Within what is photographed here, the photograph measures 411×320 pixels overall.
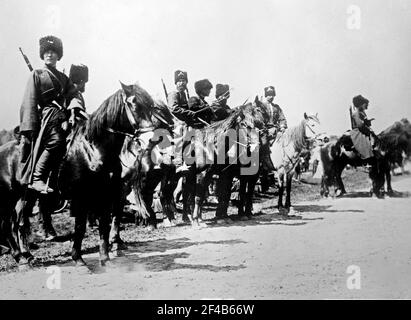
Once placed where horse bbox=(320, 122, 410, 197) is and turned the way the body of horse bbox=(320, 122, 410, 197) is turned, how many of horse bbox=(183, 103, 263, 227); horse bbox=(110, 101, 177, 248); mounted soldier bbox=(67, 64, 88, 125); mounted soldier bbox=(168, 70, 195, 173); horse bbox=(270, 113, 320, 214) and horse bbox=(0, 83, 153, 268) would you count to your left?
0

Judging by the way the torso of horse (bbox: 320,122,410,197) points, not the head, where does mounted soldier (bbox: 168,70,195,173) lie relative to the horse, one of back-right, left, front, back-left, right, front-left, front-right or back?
back-right

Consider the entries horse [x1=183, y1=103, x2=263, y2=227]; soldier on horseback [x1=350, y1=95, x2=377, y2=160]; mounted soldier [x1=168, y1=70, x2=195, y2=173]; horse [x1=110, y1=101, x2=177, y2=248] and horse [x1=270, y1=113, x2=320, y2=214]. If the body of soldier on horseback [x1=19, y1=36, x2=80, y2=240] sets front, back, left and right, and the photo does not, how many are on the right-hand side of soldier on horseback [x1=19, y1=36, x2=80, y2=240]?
0

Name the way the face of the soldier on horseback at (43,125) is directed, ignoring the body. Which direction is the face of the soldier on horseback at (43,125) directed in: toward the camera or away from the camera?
toward the camera

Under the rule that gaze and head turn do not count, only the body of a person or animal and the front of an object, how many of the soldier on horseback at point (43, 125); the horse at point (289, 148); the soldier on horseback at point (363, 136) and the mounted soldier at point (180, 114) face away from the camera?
0

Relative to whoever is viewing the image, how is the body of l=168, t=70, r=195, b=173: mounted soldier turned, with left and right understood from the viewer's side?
facing the viewer and to the right of the viewer

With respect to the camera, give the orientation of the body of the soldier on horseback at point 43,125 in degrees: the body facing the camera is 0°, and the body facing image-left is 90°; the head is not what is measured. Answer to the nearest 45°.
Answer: approximately 315°

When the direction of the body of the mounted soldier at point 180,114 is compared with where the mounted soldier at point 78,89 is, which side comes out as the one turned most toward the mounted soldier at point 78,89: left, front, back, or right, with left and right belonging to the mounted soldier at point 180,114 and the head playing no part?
right

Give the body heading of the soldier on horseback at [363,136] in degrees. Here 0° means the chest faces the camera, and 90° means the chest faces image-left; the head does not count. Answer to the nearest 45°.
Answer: approximately 270°

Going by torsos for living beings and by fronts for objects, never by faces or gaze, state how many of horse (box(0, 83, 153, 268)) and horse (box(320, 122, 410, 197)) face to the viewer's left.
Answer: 0
